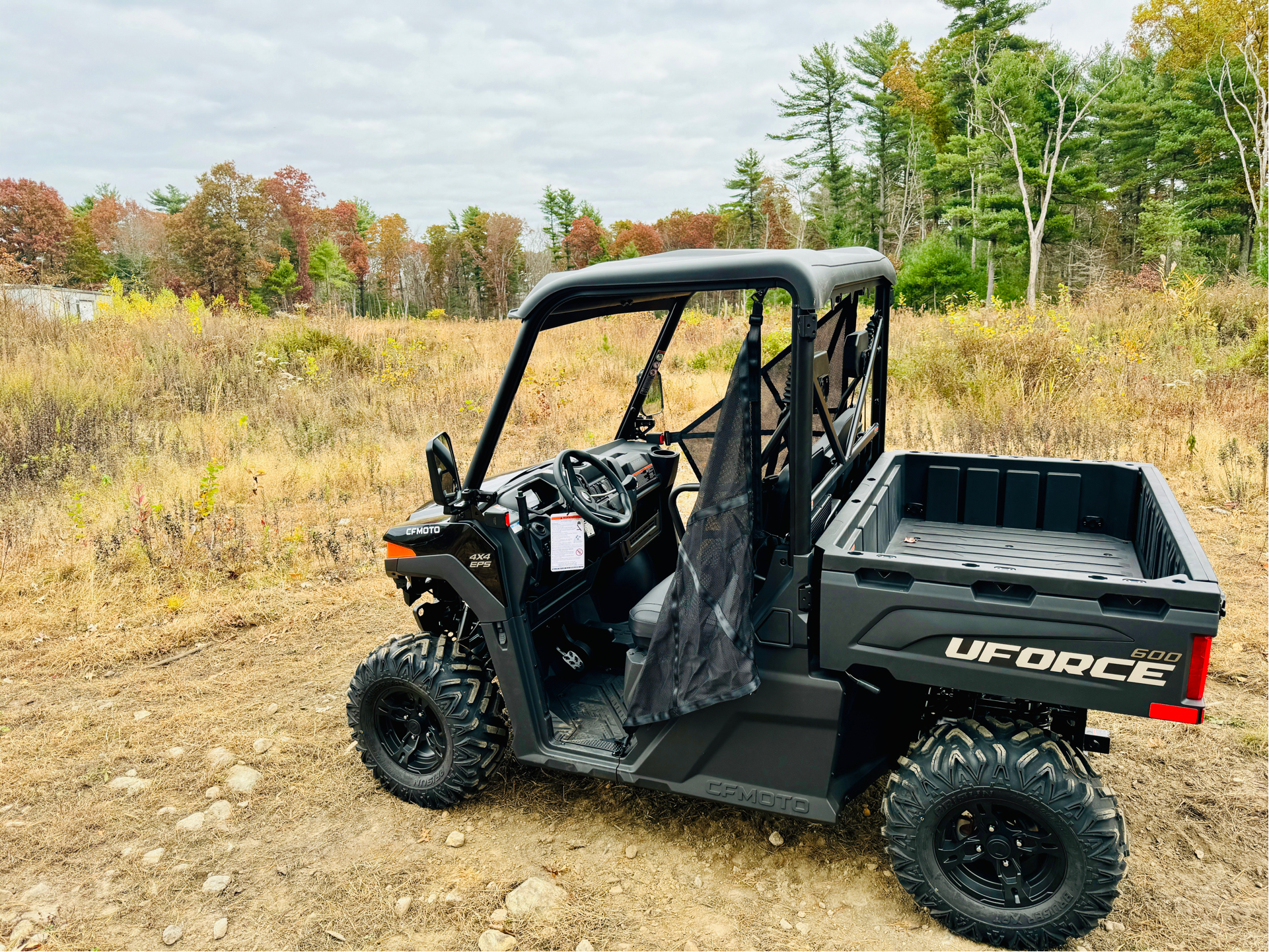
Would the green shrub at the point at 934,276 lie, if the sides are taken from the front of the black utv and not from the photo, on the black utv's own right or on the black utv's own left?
on the black utv's own right

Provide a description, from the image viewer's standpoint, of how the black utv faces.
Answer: facing away from the viewer and to the left of the viewer

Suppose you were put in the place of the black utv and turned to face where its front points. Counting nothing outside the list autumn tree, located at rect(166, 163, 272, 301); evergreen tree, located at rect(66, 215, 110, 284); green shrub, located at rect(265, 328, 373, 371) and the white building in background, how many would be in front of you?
4

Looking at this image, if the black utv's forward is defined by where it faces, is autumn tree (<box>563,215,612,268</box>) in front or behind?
in front

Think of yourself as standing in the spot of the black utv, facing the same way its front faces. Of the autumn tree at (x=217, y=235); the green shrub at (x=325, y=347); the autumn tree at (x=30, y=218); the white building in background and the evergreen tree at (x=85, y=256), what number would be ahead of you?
5

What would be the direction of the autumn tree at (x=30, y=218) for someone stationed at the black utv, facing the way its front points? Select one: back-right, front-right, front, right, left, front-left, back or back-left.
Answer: front

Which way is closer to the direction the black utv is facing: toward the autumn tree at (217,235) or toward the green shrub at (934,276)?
the autumn tree

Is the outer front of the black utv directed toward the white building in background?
yes

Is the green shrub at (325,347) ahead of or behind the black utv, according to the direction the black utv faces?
ahead

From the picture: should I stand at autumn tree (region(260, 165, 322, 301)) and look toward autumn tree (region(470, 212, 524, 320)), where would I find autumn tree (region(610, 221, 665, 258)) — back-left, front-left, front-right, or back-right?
front-left

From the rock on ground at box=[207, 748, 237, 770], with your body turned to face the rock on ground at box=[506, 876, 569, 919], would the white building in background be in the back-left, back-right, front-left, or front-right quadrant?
back-left

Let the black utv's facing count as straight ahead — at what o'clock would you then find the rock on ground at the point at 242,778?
The rock on ground is roughly at 11 o'clock from the black utv.

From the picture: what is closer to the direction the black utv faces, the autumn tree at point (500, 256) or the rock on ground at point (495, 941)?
the autumn tree

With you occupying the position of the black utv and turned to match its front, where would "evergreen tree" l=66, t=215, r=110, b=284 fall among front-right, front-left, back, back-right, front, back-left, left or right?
front

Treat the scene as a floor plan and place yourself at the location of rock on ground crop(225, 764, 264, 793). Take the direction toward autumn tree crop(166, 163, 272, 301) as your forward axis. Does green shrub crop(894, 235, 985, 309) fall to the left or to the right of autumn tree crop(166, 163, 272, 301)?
right

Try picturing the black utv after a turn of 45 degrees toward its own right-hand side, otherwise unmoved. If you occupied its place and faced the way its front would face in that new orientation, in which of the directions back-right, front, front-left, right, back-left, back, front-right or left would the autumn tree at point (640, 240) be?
front

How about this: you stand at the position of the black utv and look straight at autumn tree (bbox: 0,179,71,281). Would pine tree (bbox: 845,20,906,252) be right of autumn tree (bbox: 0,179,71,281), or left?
right
